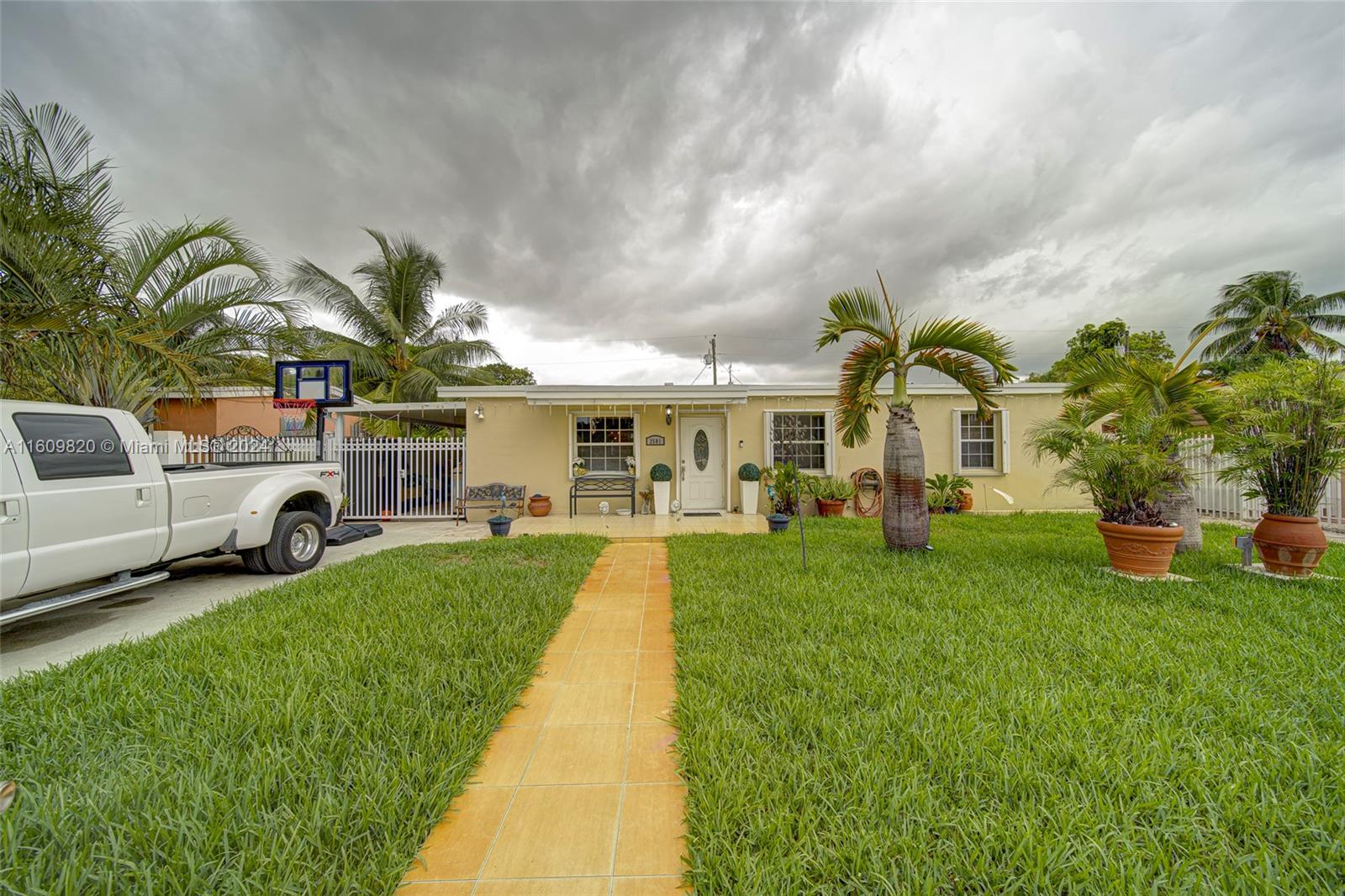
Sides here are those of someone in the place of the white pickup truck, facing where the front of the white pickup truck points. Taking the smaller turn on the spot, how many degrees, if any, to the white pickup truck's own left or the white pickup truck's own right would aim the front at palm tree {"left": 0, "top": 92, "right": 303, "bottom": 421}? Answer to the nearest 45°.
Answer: approximately 135° to the white pickup truck's own right

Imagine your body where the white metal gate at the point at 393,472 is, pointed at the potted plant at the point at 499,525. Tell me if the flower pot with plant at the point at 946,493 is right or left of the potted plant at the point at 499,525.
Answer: left

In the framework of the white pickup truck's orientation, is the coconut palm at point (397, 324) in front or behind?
behind

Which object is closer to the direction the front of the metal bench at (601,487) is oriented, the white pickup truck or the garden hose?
the white pickup truck

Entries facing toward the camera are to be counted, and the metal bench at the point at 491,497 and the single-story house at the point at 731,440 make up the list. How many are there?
2

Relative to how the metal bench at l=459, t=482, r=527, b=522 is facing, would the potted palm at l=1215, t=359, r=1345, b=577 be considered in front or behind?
in front

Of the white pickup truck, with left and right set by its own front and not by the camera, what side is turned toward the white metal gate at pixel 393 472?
back

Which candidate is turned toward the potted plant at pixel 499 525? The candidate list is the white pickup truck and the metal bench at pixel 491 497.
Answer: the metal bench

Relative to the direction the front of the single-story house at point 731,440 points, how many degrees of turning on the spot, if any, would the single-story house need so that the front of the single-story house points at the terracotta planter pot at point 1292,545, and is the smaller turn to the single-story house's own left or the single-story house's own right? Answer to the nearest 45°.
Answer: approximately 45° to the single-story house's own left

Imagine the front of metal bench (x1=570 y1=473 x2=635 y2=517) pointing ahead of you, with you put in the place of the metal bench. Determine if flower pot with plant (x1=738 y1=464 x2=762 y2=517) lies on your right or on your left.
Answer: on your left

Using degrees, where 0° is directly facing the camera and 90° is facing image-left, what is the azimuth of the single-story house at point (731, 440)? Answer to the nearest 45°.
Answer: approximately 0°

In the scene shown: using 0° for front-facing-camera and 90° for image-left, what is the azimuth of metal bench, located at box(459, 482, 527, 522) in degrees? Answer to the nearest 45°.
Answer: approximately 0°
